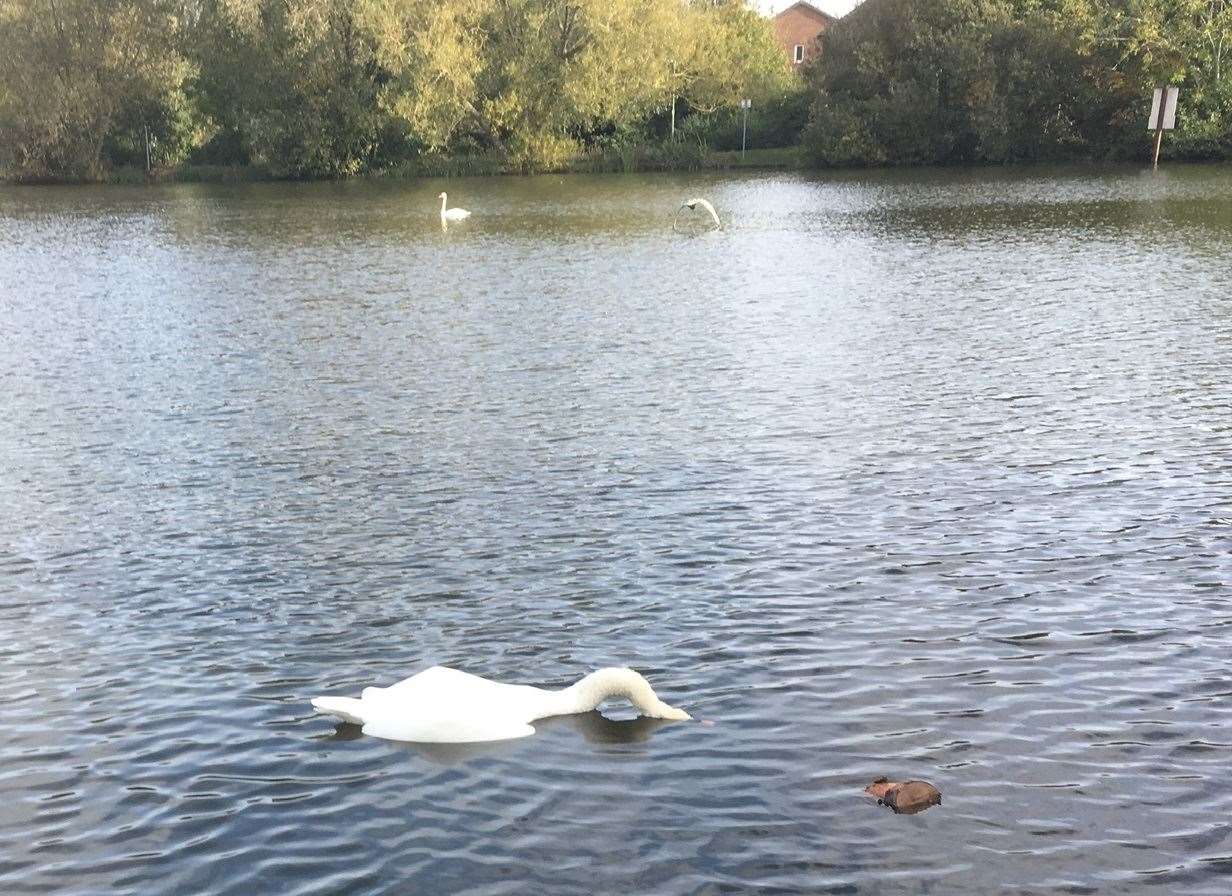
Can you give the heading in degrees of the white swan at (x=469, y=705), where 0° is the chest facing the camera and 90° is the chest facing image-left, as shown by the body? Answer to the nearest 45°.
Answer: approximately 270°

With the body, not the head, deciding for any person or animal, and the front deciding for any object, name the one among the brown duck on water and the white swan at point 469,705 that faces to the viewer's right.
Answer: the white swan

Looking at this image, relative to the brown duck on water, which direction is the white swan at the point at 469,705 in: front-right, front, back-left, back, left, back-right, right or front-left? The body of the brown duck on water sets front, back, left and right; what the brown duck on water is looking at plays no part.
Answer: front

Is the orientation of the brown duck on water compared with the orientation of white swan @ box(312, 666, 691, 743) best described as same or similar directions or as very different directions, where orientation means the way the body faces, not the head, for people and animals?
very different directions

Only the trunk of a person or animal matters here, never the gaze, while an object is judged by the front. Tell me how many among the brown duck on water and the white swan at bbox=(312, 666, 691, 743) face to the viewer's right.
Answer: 1

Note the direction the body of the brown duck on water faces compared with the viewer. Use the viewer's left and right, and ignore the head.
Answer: facing to the left of the viewer

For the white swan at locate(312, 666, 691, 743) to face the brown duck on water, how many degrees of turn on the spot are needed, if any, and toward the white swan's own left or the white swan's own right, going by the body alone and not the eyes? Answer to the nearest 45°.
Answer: approximately 45° to the white swan's own right
